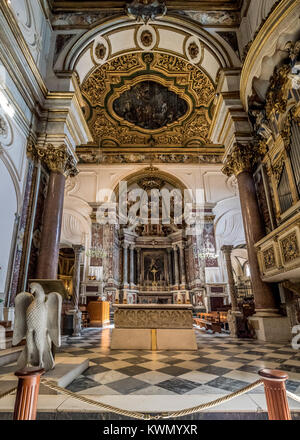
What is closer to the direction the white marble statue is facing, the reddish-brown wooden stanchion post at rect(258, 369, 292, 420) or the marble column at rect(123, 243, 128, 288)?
the reddish-brown wooden stanchion post

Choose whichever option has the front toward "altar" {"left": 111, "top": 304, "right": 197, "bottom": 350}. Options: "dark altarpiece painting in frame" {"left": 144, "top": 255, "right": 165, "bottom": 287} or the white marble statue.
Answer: the dark altarpiece painting in frame

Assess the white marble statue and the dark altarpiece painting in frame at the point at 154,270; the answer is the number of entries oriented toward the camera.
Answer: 2

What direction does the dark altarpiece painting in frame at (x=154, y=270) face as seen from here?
toward the camera

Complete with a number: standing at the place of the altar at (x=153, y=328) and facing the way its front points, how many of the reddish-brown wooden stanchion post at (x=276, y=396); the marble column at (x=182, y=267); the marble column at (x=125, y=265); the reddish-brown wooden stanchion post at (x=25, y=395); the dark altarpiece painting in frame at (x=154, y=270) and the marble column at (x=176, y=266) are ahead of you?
2

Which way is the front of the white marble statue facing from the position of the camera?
facing the viewer

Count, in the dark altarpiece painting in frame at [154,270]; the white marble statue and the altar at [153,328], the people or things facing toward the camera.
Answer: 3

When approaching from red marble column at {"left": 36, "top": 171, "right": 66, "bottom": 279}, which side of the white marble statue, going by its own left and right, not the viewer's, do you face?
back

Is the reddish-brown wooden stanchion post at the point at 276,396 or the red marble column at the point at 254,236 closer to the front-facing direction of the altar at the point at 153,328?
the reddish-brown wooden stanchion post

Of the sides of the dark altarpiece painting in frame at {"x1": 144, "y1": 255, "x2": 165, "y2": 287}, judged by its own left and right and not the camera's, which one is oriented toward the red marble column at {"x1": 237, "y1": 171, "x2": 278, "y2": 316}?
front

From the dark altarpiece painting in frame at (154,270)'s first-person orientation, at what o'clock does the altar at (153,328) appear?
The altar is roughly at 12 o'clock from the dark altarpiece painting in frame.

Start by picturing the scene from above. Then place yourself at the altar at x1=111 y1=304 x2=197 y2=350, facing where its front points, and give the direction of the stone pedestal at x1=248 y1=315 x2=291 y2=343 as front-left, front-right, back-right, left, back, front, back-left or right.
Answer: left

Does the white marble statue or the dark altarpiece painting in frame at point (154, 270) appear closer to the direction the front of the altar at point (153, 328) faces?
the white marble statue

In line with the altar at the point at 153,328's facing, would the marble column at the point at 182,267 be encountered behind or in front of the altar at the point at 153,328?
behind
